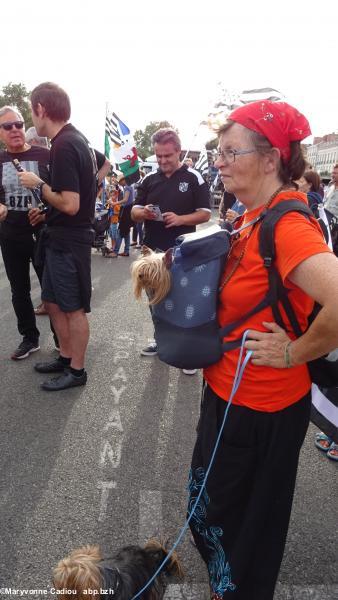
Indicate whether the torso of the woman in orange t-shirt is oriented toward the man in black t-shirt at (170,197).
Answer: no

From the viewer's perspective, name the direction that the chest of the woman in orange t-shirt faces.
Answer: to the viewer's left

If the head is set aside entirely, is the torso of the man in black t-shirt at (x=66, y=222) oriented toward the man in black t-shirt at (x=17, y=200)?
yes

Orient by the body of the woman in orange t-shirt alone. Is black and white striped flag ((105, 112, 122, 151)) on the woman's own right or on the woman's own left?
on the woman's own right

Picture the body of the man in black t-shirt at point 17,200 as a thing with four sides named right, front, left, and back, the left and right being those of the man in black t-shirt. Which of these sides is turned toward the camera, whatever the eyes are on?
front

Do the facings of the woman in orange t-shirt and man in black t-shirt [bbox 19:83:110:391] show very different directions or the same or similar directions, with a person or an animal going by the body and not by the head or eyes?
same or similar directions

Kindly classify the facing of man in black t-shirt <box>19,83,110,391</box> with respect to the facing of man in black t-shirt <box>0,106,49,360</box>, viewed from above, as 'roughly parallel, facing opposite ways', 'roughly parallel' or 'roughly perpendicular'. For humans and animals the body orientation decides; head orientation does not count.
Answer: roughly perpendicular

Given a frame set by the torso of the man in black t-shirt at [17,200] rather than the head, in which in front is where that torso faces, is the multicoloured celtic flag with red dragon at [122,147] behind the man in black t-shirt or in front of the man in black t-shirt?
behind

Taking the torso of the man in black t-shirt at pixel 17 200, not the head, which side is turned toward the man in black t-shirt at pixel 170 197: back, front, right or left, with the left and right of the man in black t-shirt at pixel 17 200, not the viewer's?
left

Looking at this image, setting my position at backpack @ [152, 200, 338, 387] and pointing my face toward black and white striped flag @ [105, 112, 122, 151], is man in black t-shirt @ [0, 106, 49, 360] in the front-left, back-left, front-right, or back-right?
front-left

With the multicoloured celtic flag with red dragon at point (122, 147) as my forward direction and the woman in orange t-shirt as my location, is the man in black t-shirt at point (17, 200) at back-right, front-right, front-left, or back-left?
front-left

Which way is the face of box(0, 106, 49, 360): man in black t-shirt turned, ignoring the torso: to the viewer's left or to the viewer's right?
to the viewer's right
